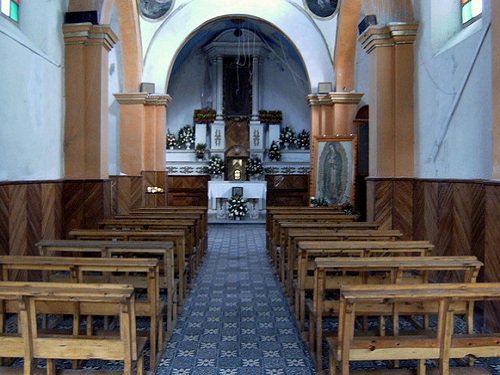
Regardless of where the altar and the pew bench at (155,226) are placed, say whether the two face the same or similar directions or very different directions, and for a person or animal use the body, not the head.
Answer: very different directions

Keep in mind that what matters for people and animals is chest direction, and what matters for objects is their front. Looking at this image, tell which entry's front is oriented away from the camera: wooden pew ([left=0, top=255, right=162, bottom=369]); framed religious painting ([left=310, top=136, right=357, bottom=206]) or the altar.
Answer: the wooden pew

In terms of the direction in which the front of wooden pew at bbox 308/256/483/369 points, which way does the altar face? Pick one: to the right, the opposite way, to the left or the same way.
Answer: the opposite way

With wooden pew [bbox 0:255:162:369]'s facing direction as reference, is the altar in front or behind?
in front

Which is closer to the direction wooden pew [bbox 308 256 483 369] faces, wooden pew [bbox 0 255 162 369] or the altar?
the altar

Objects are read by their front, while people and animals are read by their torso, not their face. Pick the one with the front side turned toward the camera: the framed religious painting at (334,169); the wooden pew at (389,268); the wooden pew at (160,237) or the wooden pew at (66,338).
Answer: the framed religious painting

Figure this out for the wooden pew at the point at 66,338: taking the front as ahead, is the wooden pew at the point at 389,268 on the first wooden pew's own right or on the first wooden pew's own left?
on the first wooden pew's own right

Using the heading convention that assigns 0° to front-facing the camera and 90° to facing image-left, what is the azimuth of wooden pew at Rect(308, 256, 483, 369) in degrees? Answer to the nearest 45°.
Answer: approximately 180°

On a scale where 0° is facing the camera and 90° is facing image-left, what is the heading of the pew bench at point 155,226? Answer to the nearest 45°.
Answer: approximately 180°

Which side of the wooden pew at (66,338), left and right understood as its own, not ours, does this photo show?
back

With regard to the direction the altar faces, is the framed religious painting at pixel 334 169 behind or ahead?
ahead

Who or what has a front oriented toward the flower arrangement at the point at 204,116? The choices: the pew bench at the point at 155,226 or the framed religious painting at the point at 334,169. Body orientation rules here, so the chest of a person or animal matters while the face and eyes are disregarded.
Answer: the pew bench

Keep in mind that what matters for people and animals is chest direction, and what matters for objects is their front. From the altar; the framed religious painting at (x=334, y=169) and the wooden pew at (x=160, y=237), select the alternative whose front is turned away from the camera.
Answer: the wooden pew

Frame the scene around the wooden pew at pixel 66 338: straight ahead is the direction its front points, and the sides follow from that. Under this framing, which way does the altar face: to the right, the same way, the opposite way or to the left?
the opposite way

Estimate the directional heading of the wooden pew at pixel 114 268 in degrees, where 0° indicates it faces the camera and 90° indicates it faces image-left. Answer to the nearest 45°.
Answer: approximately 180°

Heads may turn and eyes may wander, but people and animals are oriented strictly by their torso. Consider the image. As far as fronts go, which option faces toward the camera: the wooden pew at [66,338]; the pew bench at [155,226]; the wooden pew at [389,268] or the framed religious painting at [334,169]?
the framed religious painting

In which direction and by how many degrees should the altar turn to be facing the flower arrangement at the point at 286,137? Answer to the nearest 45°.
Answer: approximately 135° to its left

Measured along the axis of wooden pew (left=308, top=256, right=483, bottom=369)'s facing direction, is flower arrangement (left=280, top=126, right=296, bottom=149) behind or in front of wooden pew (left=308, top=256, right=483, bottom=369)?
in front
